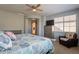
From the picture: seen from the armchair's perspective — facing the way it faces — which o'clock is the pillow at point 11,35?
The pillow is roughly at 1 o'clock from the armchair.

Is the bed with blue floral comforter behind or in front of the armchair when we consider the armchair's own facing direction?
in front

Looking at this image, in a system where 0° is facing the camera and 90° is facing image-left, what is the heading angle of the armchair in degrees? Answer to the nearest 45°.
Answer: approximately 45°

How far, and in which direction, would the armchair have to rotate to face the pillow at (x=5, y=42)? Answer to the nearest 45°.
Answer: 0° — it already faces it
